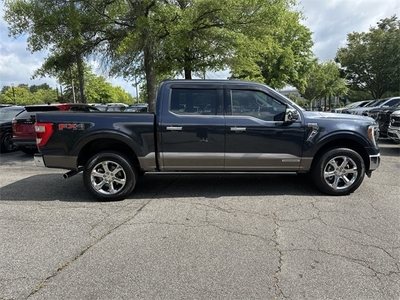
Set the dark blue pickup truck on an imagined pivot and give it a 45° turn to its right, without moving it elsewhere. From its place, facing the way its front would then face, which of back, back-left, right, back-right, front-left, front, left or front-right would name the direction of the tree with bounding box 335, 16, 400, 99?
left

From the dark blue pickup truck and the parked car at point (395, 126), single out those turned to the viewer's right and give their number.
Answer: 1

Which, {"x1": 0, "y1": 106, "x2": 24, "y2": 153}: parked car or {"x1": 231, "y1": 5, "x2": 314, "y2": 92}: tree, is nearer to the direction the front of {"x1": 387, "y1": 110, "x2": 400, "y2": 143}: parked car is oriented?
the parked car

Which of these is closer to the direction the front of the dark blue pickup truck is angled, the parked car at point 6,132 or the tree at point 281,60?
the tree

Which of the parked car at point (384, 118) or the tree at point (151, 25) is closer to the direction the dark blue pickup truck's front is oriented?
the parked car

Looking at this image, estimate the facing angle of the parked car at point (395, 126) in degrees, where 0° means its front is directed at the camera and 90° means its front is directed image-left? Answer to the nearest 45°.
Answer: approximately 45°

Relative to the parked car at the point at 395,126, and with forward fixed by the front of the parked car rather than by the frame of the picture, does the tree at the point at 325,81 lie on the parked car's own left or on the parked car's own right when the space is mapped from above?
on the parked car's own right

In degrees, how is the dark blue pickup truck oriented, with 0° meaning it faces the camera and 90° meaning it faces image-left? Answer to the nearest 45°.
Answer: approximately 270°

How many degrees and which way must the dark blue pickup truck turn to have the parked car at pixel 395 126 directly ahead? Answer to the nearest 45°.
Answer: approximately 45° to its left

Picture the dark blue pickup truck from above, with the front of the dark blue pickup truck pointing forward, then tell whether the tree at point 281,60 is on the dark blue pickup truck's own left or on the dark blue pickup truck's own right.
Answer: on the dark blue pickup truck's own left

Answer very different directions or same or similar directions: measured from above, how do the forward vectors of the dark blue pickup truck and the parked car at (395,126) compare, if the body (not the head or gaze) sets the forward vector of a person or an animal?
very different directions

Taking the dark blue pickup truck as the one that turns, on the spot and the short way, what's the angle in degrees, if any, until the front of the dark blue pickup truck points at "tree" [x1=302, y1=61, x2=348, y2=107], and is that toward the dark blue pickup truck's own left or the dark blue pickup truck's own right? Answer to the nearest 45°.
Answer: approximately 45° to the dark blue pickup truck's own left
